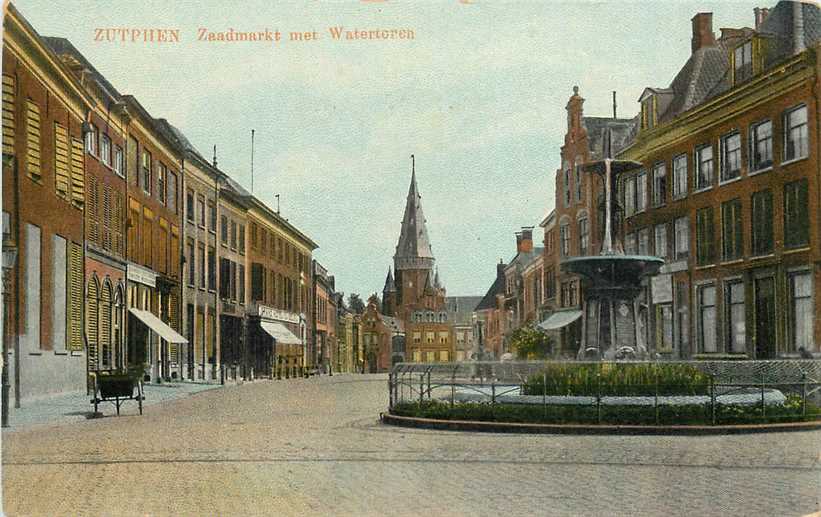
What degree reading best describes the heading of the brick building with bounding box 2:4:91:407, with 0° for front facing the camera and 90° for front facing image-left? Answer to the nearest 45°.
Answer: approximately 315°

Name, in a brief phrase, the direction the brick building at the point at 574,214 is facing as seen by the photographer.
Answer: facing the viewer and to the left of the viewer

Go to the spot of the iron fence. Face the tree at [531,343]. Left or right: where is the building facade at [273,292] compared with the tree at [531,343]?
left

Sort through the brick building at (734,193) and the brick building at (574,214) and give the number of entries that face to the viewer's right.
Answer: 0

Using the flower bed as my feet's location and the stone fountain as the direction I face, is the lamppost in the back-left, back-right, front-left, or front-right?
back-left

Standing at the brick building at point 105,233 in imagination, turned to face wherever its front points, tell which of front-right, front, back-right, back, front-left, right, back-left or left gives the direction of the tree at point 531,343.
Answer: left

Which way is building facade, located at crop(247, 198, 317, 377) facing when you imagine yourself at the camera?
facing the viewer and to the right of the viewer
